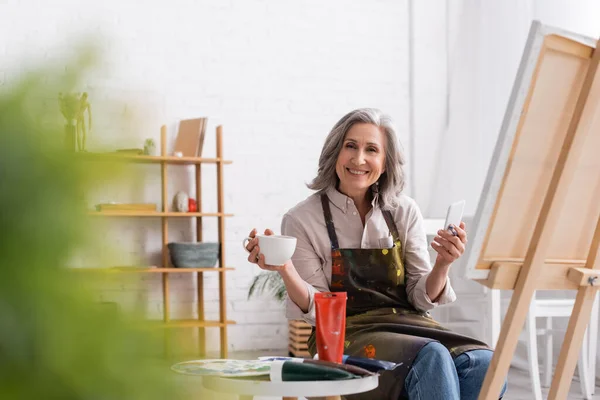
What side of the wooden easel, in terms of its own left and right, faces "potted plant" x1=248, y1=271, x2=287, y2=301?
front

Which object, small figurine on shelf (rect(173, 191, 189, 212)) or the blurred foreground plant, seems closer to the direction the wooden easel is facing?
the small figurine on shelf

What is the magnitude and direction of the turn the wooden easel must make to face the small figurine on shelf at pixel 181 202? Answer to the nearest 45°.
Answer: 0° — it already faces it

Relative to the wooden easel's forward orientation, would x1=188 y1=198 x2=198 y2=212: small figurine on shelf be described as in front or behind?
in front

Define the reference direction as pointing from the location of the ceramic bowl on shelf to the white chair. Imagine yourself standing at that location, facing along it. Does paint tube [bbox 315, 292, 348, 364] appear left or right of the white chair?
right

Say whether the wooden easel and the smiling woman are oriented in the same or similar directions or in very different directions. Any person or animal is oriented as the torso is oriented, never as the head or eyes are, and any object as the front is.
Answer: very different directions

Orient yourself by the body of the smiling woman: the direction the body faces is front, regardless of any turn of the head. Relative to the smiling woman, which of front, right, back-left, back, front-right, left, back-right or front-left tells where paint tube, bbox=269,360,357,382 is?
front-right

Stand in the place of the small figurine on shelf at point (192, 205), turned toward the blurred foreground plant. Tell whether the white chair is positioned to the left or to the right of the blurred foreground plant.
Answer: left

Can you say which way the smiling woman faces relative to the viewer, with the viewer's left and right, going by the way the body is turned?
facing the viewer and to the right of the viewer

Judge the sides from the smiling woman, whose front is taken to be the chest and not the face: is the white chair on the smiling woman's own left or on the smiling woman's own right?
on the smiling woman's own left

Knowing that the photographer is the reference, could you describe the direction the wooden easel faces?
facing away from the viewer and to the left of the viewer

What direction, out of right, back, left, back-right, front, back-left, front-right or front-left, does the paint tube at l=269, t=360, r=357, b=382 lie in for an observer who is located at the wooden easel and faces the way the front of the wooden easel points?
left

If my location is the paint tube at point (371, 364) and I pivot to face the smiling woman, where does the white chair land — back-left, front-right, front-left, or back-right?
front-right
